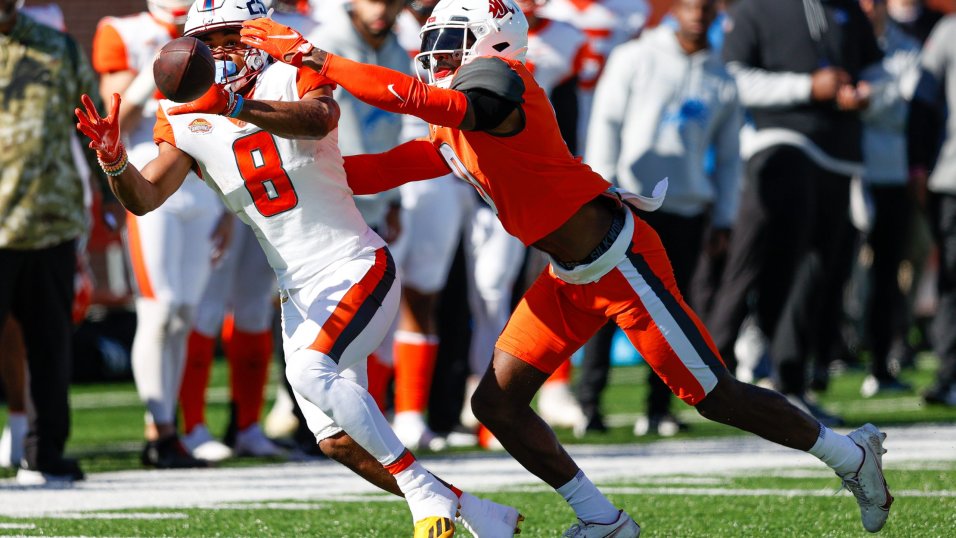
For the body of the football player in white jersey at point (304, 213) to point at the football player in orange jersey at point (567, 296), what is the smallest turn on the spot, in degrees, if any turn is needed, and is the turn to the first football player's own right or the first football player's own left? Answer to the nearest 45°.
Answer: approximately 135° to the first football player's own left

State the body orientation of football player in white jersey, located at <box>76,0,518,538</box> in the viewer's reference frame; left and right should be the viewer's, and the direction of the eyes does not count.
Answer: facing the viewer and to the left of the viewer

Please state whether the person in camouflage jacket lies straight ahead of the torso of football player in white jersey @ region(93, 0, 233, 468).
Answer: no

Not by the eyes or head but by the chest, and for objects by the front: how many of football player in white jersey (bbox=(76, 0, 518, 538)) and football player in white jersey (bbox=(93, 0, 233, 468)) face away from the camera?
0

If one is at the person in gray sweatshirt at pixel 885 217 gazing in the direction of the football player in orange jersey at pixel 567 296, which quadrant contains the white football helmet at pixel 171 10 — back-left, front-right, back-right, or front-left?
front-right

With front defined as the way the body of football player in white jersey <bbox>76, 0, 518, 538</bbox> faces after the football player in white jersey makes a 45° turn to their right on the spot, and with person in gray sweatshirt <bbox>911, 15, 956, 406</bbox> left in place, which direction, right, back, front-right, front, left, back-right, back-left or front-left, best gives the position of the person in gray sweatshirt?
back-right
